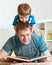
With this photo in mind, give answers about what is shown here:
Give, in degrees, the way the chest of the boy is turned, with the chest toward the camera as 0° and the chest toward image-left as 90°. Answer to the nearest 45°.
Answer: approximately 0°
